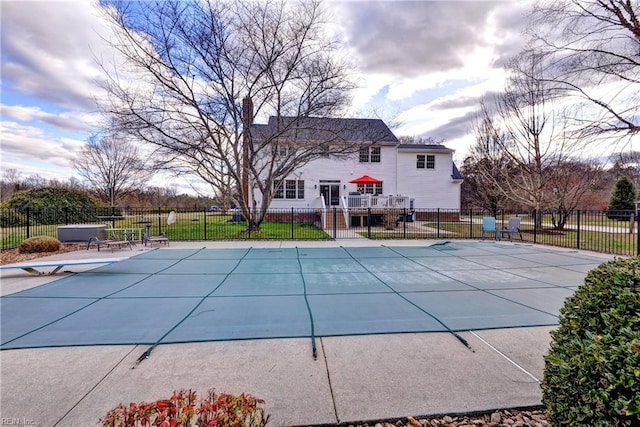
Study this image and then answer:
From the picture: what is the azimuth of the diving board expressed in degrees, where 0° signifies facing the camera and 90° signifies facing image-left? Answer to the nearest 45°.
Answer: approximately 270°

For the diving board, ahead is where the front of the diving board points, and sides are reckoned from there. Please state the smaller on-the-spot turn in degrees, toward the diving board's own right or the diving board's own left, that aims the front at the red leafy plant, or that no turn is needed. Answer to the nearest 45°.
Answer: approximately 90° to the diving board's own right

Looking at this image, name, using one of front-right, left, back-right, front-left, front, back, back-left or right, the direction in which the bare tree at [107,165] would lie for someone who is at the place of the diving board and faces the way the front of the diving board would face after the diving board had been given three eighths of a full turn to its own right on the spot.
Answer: back-right

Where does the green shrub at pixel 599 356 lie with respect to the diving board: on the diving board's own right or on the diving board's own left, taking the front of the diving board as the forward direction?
on the diving board's own right

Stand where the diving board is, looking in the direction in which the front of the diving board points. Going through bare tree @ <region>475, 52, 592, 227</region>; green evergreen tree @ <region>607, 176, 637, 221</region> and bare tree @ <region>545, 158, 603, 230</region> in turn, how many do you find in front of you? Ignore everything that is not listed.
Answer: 3

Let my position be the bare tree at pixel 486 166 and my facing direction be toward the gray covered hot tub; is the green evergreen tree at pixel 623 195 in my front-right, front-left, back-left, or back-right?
back-left
